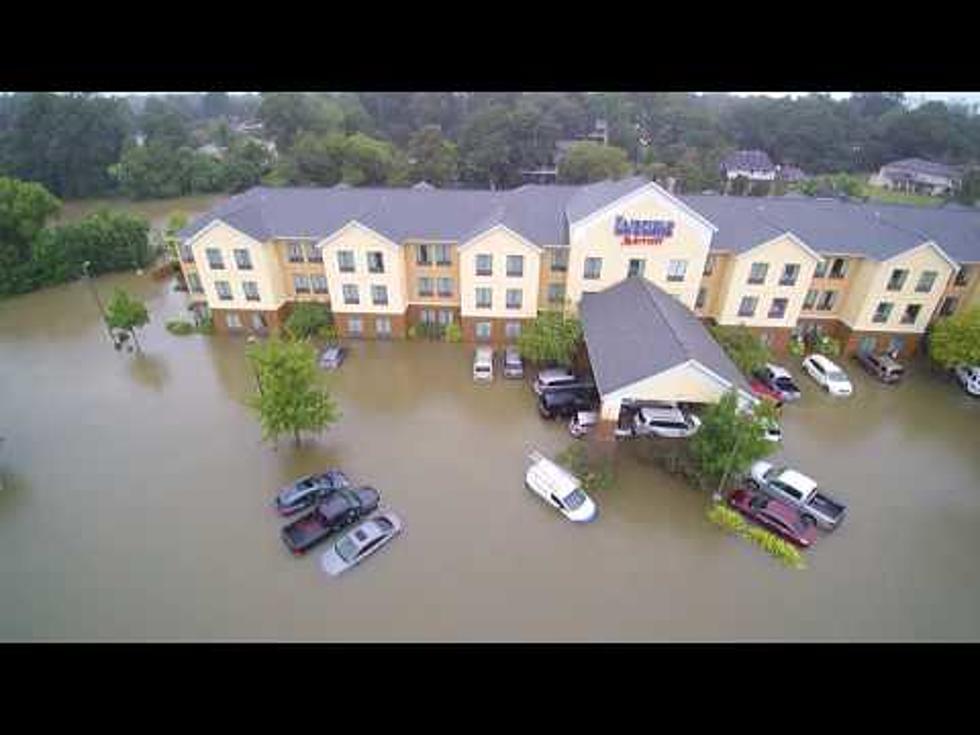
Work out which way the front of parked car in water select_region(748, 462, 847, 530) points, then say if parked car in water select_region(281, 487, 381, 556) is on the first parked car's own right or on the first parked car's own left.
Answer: on the first parked car's own left

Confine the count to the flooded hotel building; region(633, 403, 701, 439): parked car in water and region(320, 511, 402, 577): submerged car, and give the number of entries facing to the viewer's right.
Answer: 1

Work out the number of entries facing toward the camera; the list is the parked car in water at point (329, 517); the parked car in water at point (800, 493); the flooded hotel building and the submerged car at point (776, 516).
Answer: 1

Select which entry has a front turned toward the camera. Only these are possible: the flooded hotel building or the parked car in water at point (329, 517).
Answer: the flooded hotel building

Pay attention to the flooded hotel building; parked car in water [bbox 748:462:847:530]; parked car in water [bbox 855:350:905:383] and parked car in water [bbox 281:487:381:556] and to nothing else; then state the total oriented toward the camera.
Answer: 1

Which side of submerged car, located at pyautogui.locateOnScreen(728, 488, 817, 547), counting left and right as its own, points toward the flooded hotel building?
front

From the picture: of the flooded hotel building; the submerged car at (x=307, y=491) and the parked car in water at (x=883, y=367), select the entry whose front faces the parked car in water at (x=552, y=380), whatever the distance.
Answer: the flooded hotel building

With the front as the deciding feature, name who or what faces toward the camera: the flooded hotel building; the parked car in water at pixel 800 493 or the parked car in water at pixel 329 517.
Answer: the flooded hotel building

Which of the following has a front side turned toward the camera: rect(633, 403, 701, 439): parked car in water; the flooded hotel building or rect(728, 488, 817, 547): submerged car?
the flooded hotel building

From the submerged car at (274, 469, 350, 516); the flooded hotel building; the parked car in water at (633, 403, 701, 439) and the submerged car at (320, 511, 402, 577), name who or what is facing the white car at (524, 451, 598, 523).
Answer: the flooded hotel building

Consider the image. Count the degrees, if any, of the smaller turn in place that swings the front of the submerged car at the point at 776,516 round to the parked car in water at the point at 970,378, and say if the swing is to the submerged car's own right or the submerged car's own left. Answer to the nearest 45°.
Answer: approximately 45° to the submerged car's own right

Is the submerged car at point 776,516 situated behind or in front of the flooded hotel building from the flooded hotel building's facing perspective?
in front

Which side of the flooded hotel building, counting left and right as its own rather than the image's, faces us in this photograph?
front

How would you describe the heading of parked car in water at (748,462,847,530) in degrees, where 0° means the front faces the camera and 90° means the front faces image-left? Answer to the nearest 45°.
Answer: approximately 135°

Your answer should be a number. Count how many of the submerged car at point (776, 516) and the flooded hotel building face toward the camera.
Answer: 1

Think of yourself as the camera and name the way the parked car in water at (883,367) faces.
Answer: facing away from the viewer and to the left of the viewer

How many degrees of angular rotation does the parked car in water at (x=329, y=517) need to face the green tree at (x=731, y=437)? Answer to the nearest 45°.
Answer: approximately 45° to its right
